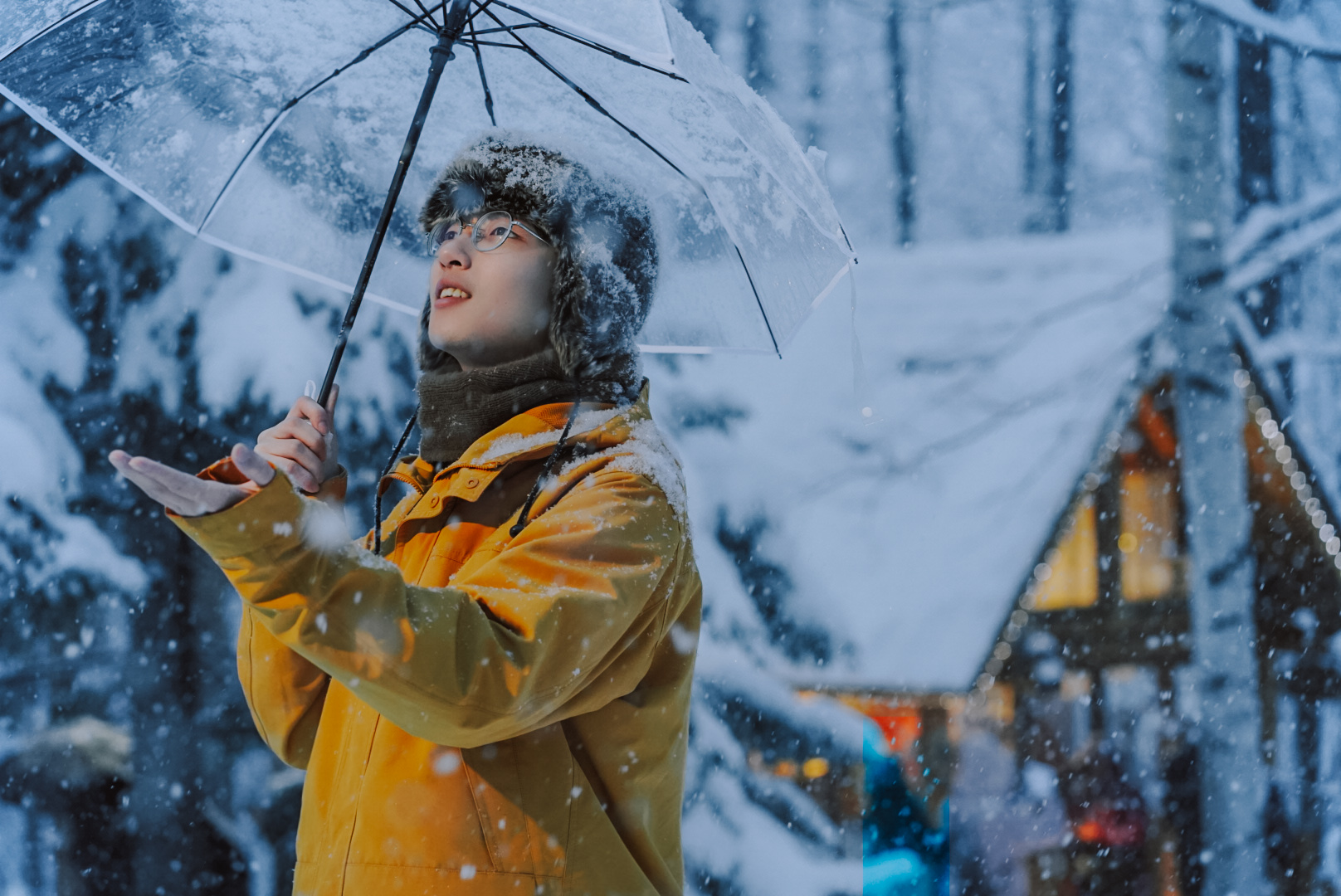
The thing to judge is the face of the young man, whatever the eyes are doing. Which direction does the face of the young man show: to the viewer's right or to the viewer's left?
to the viewer's left

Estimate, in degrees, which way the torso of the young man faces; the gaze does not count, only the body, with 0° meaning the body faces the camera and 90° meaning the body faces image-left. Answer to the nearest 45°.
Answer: approximately 45°

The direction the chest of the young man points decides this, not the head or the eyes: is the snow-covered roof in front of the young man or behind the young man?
behind
